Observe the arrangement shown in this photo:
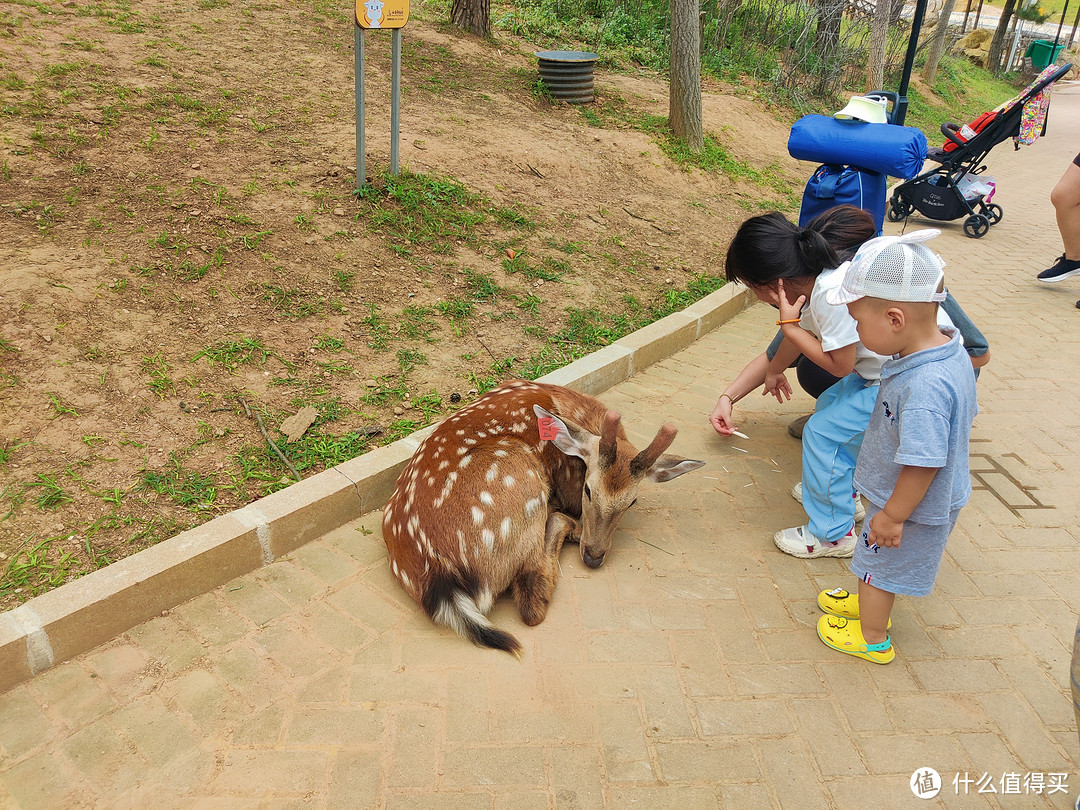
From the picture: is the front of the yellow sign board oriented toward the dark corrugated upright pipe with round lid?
no

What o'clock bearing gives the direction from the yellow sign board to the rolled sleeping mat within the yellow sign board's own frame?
The rolled sleeping mat is roughly at 10 o'clock from the yellow sign board.

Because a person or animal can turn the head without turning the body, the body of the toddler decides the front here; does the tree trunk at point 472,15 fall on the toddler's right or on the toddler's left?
on the toddler's right

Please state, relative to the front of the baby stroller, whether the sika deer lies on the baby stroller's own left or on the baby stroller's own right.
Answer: on the baby stroller's own left

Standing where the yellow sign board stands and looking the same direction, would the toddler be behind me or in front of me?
in front

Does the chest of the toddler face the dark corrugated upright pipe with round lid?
no

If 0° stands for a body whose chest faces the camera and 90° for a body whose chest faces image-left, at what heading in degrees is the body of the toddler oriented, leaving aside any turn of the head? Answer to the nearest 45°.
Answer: approximately 90°

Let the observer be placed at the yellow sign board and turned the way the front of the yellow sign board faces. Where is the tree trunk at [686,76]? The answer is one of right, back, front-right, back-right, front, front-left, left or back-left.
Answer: back-left

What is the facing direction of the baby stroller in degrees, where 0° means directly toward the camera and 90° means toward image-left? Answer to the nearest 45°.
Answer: approximately 90°

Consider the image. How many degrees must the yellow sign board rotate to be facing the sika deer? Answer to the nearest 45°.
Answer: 0° — it already faces it

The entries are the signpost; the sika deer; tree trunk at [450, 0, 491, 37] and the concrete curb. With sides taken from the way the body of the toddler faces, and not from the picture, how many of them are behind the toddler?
0

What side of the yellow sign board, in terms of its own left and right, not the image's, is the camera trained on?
front

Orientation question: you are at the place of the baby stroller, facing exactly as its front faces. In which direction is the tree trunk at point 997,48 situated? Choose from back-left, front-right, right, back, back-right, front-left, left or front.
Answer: right
